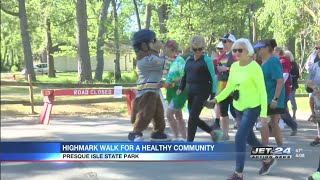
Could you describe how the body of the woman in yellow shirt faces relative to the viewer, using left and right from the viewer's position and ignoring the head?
facing the viewer and to the left of the viewer

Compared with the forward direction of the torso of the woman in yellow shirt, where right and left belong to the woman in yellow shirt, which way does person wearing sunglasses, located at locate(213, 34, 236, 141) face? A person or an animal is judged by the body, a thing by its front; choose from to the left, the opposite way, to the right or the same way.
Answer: the same way

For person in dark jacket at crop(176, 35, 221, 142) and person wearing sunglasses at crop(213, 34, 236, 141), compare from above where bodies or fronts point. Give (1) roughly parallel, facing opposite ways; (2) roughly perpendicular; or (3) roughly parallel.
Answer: roughly parallel

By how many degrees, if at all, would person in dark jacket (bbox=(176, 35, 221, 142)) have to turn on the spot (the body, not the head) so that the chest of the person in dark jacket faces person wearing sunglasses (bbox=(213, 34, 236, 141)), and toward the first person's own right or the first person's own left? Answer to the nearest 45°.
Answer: approximately 180°

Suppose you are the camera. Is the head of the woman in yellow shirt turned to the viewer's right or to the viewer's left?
to the viewer's left

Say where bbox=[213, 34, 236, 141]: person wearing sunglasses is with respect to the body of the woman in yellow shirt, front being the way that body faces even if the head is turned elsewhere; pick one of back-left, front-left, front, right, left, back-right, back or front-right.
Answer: back-right

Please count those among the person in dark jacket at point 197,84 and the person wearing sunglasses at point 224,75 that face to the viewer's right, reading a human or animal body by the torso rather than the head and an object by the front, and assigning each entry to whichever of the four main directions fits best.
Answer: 0

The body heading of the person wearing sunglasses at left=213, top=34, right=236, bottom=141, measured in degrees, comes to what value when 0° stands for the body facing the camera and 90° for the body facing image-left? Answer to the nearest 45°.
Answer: approximately 45°

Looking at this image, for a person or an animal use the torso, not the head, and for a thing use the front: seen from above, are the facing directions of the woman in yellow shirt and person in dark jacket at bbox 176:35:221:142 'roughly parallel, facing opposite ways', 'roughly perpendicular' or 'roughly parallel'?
roughly parallel

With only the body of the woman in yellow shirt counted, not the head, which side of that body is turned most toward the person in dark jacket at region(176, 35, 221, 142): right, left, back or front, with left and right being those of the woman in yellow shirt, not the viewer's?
right
